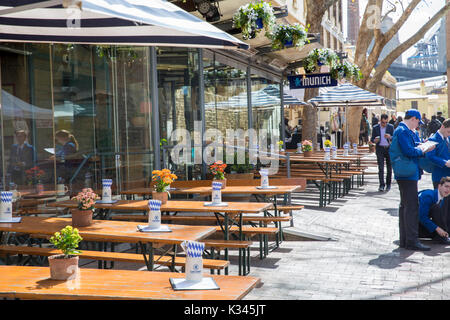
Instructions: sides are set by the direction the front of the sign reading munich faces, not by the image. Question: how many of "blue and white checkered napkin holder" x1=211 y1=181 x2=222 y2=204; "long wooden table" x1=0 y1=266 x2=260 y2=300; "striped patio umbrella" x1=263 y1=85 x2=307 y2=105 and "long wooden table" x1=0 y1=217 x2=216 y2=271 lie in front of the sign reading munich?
3

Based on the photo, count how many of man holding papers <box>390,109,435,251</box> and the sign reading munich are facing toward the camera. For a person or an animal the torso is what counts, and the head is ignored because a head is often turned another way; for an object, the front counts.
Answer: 1

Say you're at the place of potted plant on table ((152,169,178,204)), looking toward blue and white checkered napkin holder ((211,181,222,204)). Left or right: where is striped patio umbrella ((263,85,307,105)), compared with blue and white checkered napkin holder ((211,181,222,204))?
left

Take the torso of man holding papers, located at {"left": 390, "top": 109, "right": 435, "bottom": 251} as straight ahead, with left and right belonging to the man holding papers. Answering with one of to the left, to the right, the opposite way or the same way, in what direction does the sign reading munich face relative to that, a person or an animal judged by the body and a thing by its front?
to the right

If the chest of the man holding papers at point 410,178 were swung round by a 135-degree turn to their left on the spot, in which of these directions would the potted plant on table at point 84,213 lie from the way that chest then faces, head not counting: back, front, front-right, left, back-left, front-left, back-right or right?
left

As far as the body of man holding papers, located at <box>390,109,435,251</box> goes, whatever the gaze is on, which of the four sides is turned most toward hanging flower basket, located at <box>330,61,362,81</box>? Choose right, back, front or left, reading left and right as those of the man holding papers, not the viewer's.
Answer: left

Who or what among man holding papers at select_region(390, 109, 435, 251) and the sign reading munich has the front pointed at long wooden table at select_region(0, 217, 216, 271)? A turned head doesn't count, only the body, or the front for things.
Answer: the sign reading munich

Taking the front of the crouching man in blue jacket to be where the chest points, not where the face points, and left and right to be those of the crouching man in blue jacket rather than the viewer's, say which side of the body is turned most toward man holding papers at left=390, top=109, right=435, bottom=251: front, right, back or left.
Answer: right

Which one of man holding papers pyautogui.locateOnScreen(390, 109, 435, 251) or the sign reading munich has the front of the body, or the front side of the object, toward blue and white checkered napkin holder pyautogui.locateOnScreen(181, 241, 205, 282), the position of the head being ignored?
the sign reading munich

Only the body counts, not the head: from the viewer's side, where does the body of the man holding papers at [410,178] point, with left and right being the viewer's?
facing to the right of the viewer

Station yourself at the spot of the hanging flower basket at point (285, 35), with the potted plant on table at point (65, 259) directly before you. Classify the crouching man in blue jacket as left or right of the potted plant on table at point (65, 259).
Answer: left

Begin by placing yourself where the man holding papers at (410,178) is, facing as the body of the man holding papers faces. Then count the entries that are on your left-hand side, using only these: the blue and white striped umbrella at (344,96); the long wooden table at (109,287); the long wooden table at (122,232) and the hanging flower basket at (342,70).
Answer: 2

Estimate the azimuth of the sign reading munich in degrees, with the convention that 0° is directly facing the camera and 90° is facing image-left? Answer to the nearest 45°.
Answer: approximately 0°

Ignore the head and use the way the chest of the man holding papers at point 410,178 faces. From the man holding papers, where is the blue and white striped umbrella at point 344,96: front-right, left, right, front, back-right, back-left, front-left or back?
left

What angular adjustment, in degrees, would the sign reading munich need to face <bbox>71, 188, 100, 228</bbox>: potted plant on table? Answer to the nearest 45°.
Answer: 0° — it already faces it
